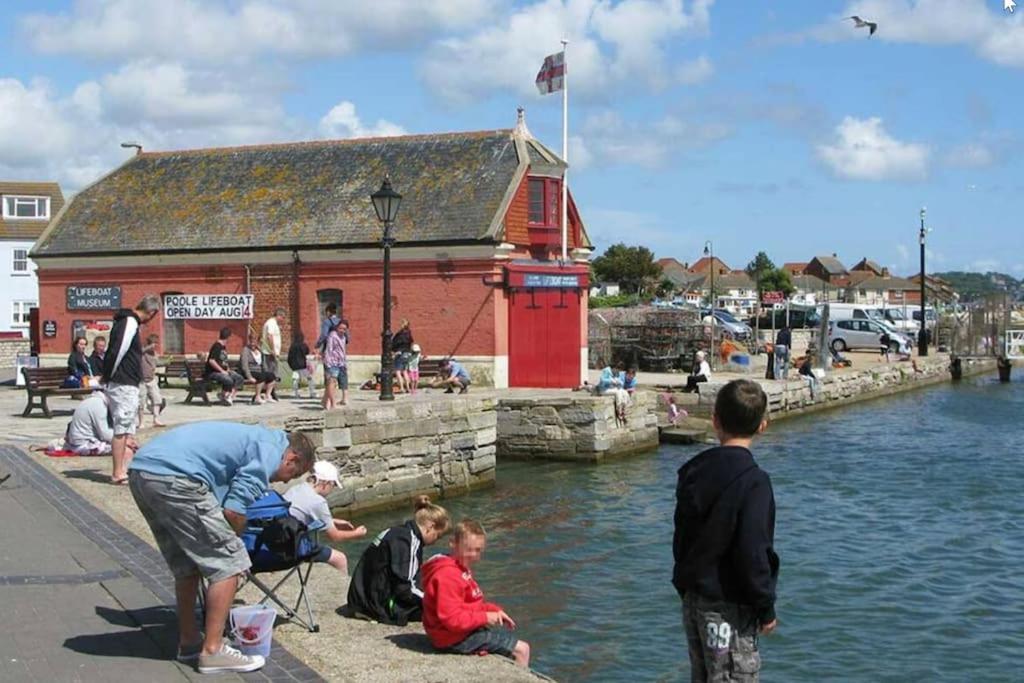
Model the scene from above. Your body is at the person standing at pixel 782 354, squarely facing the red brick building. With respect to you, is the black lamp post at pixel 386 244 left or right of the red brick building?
left

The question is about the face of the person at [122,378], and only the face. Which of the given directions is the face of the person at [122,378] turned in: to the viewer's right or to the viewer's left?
to the viewer's right

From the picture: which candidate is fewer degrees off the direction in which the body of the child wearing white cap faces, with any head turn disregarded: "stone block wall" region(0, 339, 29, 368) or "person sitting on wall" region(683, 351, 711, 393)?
the person sitting on wall

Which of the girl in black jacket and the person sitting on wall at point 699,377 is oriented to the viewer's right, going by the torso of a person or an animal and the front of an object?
the girl in black jacket

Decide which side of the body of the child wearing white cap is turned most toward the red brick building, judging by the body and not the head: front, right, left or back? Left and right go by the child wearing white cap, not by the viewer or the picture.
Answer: left

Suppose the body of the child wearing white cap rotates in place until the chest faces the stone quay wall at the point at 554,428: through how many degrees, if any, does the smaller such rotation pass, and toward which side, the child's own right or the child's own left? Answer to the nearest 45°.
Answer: approximately 90° to the child's own left

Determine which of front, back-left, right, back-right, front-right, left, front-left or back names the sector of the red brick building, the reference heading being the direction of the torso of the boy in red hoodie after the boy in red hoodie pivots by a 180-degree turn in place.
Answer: front-right

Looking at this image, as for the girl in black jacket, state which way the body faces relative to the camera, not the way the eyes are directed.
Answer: to the viewer's right

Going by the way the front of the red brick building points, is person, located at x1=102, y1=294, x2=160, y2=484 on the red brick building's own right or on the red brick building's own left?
on the red brick building's own right

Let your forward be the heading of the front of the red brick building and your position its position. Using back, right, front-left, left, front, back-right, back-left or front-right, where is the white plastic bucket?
front-right

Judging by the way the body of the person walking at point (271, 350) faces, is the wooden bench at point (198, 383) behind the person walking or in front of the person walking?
behind

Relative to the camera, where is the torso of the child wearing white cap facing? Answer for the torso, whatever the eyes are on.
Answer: to the viewer's right

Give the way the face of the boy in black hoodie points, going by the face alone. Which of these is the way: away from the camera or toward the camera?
away from the camera
